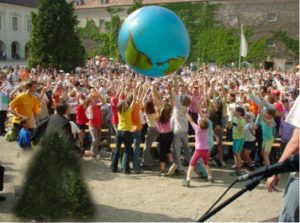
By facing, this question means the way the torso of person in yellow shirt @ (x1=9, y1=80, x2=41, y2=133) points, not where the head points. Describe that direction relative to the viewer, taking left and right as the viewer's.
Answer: facing the viewer and to the right of the viewer

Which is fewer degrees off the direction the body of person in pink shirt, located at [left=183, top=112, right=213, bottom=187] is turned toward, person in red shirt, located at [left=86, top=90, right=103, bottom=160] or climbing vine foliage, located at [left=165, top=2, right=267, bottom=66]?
the climbing vine foliage

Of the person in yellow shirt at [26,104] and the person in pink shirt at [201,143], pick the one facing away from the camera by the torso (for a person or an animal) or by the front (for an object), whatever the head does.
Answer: the person in pink shirt

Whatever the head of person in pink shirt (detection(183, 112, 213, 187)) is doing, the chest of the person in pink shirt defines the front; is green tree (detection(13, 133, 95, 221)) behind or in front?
behind

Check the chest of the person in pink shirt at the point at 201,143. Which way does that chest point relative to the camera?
away from the camera

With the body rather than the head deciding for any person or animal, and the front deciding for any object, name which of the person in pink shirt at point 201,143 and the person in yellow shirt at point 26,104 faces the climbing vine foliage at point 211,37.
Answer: the person in pink shirt

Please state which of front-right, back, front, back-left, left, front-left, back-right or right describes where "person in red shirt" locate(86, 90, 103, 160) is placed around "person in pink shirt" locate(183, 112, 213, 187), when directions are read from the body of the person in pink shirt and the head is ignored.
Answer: front-left
